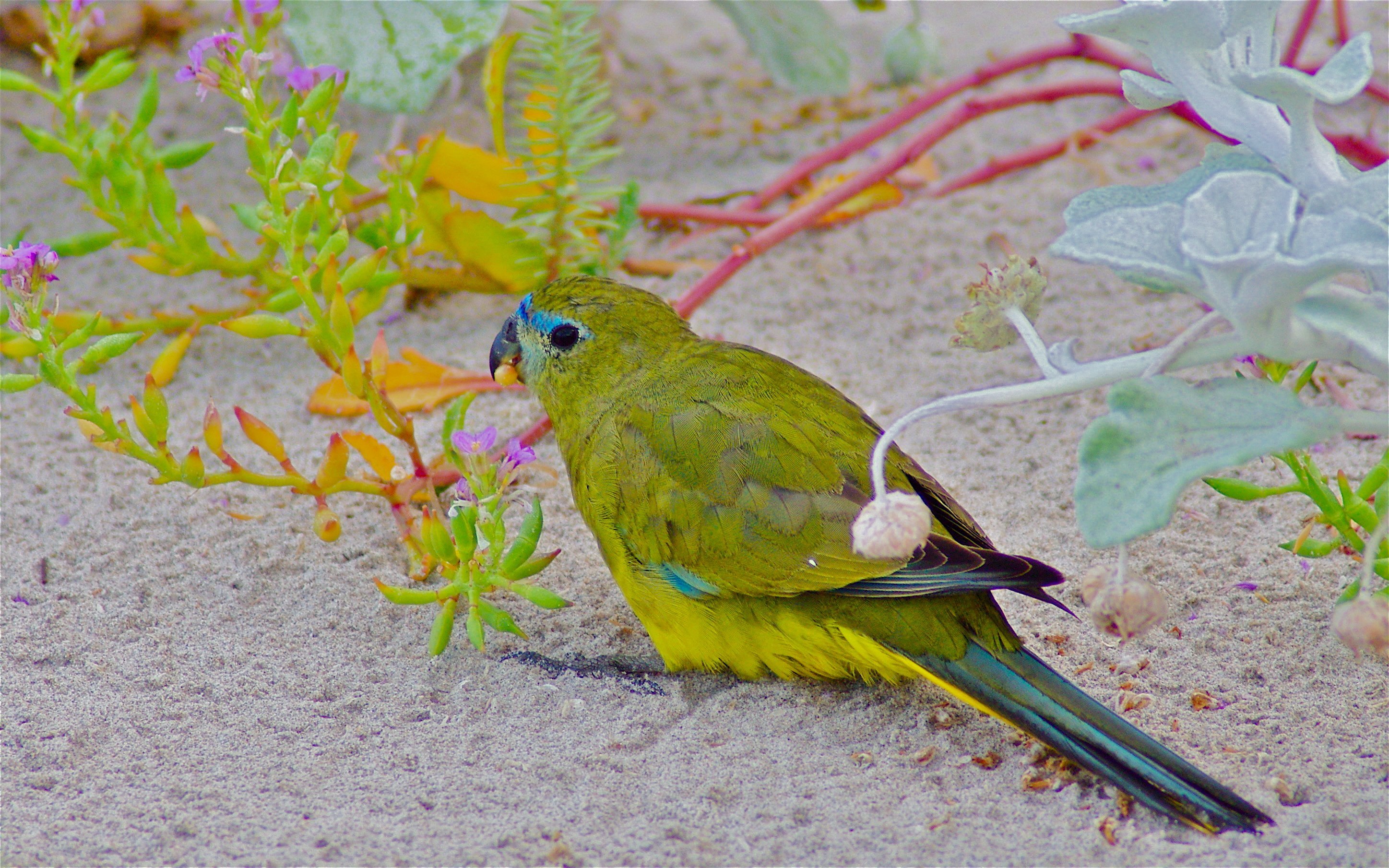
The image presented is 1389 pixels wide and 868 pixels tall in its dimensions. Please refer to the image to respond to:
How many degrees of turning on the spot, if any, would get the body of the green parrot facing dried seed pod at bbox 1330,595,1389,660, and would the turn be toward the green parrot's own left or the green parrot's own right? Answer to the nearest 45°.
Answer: approximately 135° to the green parrot's own left

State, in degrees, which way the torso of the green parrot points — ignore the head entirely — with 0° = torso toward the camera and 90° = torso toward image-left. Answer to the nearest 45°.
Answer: approximately 90°

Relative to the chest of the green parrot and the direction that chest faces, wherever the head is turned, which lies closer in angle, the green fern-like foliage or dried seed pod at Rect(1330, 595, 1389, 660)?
the green fern-like foliage

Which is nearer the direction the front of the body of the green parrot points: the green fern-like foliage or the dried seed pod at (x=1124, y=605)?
the green fern-like foliage
